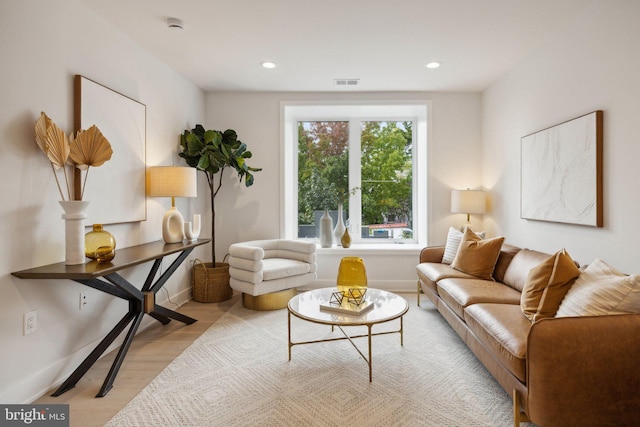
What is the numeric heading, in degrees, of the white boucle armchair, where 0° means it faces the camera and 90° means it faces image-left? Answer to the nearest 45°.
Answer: approximately 315°

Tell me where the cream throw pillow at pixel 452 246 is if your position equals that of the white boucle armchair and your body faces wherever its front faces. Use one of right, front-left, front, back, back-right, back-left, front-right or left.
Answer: front-left

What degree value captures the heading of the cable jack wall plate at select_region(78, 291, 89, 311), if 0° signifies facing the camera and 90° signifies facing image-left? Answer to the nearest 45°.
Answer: approximately 315°

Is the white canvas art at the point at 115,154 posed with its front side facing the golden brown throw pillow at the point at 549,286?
yes

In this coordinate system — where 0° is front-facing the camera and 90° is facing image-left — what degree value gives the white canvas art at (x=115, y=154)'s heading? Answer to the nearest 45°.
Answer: approximately 315°
